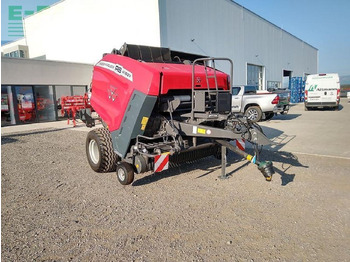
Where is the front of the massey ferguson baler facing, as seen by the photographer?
facing the viewer and to the right of the viewer

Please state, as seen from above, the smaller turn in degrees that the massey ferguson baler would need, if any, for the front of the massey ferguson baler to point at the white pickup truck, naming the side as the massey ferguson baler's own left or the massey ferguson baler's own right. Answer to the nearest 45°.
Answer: approximately 90° to the massey ferguson baler's own left

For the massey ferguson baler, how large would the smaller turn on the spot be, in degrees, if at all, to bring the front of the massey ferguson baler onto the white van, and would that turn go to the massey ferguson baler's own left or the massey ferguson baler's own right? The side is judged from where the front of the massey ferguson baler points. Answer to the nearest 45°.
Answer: approximately 90° to the massey ferguson baler's own left

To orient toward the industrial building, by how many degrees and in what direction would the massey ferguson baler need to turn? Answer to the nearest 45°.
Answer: approximately 135° to its left

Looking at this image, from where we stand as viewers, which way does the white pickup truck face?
facing away from the viewer and to the left of the viewer

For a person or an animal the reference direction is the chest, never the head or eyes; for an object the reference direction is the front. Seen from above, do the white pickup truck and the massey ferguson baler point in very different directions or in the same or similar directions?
very different directions
